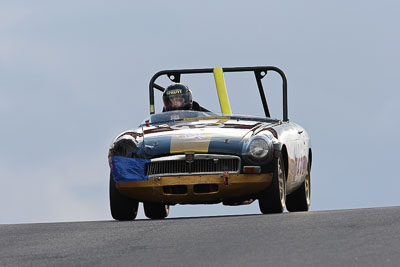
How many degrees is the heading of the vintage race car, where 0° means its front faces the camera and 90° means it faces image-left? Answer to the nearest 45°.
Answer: approximately 0°
